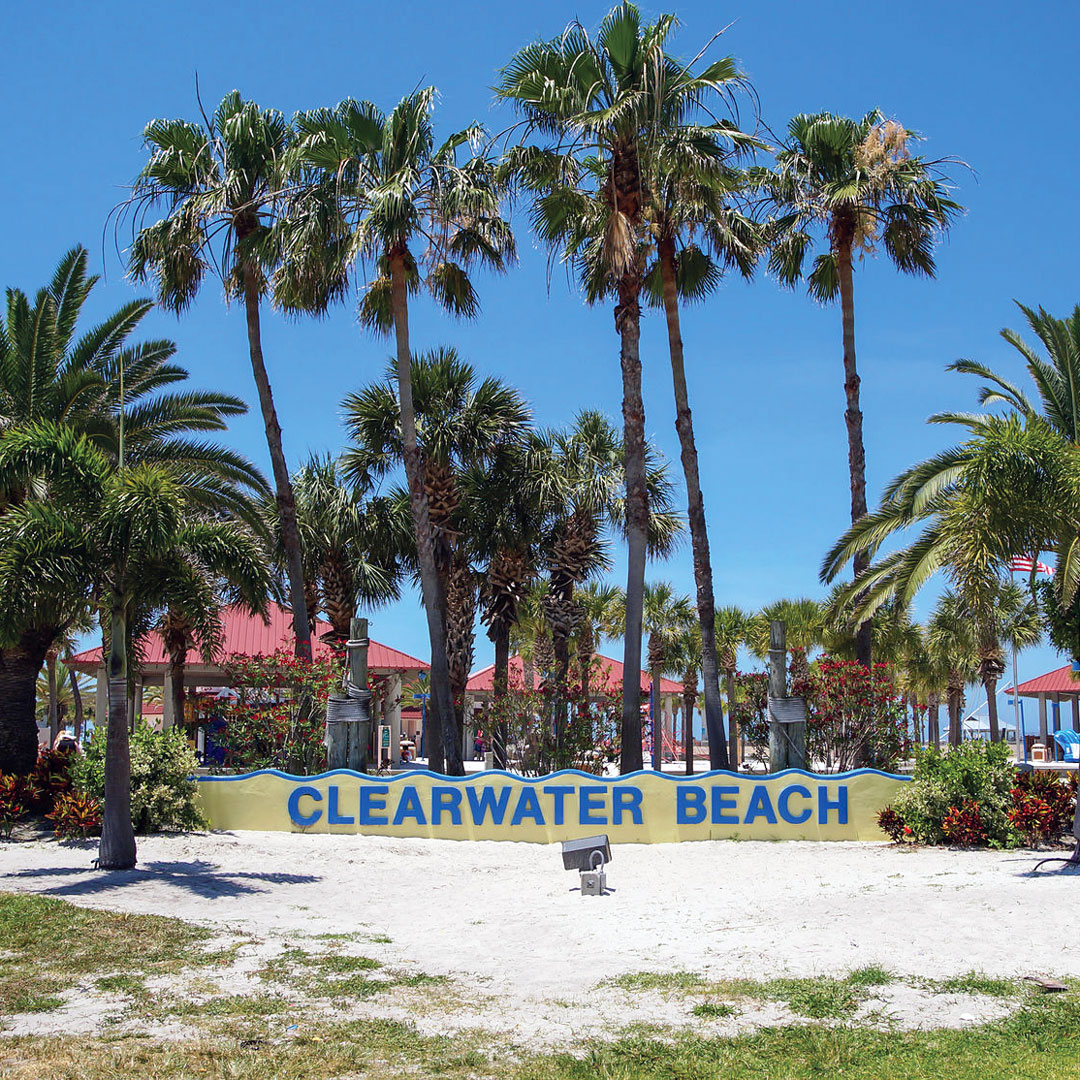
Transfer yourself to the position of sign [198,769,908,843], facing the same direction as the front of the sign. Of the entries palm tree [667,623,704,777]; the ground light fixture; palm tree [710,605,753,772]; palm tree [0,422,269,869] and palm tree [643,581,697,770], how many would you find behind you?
3

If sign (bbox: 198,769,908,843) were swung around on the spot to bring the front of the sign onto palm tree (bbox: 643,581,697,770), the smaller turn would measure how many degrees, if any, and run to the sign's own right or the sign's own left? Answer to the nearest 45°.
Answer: approximately 180°

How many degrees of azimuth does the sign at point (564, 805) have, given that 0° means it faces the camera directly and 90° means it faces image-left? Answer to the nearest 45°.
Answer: approximately 0°

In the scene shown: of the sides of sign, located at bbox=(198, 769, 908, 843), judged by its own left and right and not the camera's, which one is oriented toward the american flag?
back

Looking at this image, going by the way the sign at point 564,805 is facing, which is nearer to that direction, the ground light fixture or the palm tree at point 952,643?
the ground light fixture

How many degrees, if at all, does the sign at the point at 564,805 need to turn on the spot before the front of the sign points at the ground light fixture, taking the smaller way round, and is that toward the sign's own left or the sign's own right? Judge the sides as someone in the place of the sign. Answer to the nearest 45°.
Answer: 0° — it already faces it

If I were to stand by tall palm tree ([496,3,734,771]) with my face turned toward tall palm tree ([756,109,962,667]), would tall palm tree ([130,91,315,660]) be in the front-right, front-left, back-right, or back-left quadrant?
back-left

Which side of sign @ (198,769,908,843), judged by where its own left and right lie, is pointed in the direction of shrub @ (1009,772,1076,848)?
left

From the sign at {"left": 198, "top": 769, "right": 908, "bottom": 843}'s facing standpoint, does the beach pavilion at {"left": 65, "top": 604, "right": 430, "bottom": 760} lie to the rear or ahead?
to the rear

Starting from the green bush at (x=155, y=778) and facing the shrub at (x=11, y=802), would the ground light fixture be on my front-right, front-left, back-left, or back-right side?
back-left

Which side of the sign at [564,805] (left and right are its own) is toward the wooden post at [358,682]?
right

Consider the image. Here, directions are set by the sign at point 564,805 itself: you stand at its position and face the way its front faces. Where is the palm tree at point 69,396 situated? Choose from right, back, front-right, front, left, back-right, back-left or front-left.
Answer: right
